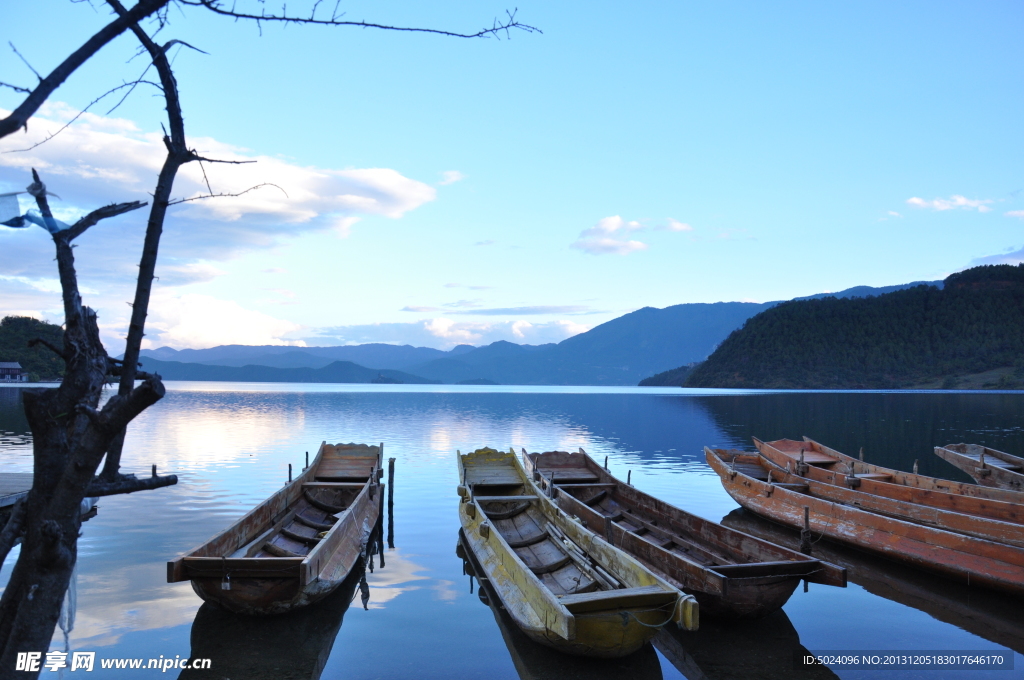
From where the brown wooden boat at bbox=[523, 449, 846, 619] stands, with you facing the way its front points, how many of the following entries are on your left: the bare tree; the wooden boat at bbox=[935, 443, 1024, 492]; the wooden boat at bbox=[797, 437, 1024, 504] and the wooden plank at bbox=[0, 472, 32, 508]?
2
